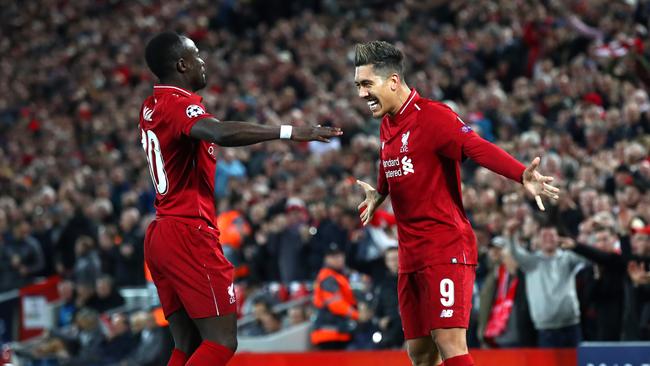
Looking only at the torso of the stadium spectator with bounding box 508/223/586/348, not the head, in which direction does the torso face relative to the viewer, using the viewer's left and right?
facing the viewer

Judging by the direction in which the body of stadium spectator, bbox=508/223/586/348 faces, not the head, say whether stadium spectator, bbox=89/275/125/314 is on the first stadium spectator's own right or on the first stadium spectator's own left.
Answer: on the first stadium spectator's own right

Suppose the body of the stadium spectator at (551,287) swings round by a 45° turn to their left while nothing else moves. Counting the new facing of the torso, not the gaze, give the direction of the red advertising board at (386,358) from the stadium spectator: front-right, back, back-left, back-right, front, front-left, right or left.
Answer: right

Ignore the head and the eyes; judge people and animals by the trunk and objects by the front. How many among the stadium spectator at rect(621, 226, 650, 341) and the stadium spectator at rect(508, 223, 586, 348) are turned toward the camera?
2

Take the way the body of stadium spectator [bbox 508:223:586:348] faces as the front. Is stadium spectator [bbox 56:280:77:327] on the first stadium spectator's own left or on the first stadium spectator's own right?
on the first stadium spectator's own right

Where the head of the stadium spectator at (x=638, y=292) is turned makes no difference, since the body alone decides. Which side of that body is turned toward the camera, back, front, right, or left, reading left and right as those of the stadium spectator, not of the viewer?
front

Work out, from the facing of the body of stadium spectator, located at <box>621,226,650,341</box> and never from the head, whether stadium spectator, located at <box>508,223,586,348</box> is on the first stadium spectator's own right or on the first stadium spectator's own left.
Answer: on the first stadium spectator's own right
